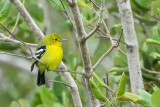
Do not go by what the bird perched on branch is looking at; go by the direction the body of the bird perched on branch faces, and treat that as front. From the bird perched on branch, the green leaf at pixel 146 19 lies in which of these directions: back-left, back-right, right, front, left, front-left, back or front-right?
front-left

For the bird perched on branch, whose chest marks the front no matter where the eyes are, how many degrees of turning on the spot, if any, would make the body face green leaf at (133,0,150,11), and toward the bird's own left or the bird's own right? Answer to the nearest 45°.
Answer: approximately 45° to the bird's own left

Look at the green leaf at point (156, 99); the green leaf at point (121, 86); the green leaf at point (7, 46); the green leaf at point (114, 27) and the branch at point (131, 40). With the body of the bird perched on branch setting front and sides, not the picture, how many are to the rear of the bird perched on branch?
1

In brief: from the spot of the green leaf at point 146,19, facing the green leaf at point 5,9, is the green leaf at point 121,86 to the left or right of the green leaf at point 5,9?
left

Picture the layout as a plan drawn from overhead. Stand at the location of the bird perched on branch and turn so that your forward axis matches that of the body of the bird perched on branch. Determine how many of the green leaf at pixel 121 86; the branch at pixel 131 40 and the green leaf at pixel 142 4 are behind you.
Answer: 0

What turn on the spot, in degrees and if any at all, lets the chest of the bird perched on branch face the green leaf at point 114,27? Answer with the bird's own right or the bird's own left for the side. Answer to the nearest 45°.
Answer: approximately 45° to the bird's own left

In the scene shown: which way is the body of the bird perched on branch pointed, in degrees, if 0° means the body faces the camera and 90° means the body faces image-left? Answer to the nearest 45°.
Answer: approximately 315°

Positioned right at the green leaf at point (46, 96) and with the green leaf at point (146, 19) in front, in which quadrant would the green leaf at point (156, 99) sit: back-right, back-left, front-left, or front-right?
front-right
